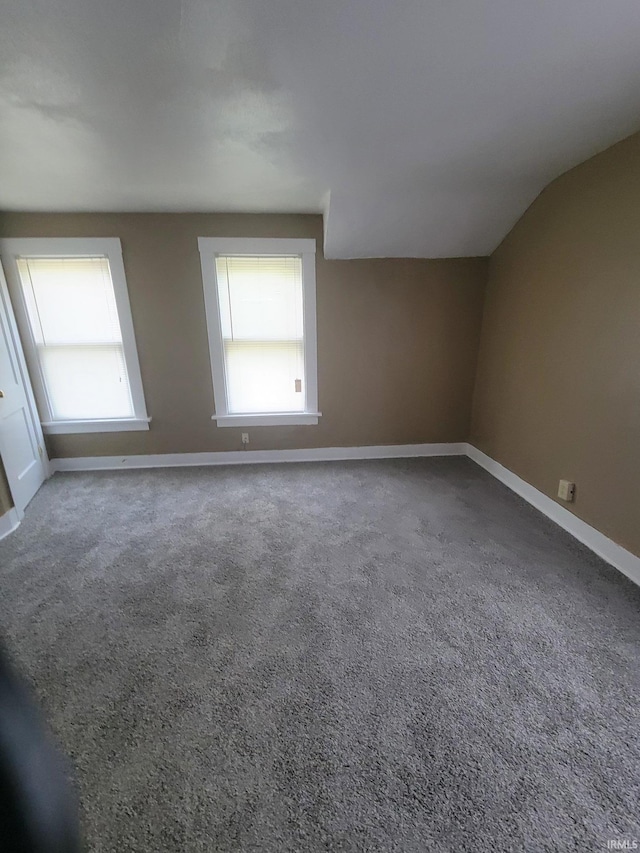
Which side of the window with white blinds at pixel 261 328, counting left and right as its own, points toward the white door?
right

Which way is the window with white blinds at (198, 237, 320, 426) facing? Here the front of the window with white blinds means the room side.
toward the camera

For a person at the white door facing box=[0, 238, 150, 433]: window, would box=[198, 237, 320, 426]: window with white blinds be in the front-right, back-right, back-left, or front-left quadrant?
front-right

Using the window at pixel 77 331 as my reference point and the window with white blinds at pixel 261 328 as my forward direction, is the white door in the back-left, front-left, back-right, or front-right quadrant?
back-right

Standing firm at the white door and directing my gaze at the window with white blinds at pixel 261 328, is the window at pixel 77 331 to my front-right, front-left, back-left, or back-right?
front-left

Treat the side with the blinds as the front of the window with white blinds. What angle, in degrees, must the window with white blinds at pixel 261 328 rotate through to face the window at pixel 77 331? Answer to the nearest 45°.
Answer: approximately 90° to its right
